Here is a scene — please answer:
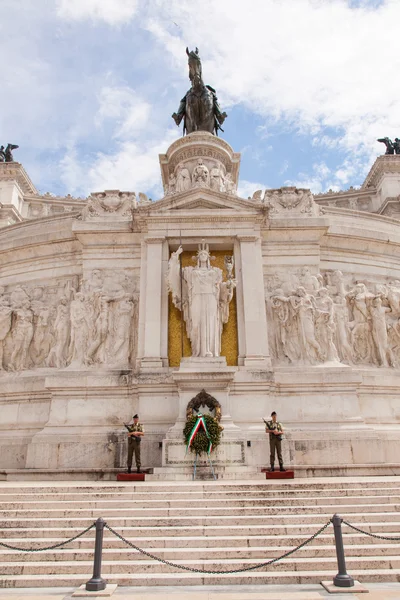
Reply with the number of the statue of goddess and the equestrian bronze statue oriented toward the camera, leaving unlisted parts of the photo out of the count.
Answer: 2

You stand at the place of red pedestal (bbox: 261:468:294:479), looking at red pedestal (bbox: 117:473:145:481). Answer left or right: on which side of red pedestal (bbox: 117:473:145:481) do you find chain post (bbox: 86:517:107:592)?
left

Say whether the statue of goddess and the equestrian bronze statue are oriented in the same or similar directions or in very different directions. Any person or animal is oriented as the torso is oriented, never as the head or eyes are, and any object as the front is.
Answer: same or similar directions

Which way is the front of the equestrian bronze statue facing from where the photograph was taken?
facing the viewer

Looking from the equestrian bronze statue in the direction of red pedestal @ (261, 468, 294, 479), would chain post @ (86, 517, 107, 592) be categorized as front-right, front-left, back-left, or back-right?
front-right

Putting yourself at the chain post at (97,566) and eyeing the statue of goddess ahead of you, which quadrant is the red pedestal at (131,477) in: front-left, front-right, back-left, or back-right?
front-left

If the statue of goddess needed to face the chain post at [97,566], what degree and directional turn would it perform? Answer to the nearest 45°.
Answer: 0° — it already faces it
